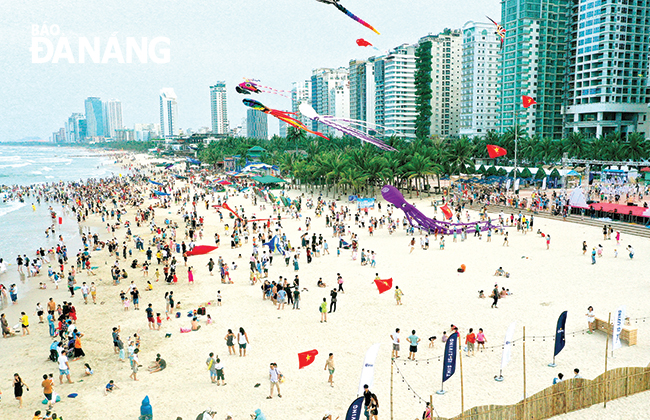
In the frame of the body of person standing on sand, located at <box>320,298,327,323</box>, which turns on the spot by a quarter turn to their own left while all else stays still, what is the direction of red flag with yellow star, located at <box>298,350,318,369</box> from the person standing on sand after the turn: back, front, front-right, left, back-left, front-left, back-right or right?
left

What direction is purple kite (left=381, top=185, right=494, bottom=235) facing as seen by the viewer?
to the viewer's left

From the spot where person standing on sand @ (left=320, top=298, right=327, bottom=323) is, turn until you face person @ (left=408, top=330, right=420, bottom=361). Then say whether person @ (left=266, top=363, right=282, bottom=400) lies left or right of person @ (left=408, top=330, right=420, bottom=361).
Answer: right

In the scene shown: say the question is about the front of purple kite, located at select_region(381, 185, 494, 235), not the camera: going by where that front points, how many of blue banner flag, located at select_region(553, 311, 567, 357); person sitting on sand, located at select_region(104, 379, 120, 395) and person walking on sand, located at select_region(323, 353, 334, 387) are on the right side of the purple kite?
0

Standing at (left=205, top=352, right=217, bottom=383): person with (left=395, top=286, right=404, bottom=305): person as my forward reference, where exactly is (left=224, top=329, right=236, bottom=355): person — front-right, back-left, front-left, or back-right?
front-left

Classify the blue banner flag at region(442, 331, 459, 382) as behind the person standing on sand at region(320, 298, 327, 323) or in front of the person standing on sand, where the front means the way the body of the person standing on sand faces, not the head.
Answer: behind

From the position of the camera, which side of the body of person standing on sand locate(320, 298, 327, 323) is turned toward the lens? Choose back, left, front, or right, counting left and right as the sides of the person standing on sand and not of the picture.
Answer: back
